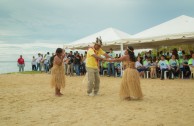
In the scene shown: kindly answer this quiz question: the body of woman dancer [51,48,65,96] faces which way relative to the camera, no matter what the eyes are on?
to the viewer's right

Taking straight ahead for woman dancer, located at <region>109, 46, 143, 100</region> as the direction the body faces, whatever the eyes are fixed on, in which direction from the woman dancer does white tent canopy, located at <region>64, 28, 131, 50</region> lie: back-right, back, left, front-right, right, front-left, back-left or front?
right

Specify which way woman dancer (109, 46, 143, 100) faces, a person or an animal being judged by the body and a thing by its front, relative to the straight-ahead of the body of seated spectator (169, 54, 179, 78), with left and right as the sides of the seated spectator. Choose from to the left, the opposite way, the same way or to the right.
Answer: to the right

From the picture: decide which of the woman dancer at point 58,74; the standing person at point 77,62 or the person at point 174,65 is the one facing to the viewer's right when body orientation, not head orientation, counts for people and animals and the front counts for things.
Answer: the woman dancer

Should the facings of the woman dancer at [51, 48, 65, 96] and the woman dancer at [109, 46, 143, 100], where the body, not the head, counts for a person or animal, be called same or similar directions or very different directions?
very different directions

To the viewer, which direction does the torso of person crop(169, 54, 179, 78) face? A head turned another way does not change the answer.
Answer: toward the camera

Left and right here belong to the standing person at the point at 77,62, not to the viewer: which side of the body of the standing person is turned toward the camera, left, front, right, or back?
front

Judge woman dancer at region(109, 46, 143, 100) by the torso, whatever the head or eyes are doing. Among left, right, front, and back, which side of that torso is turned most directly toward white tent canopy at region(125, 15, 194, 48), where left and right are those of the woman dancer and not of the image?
right

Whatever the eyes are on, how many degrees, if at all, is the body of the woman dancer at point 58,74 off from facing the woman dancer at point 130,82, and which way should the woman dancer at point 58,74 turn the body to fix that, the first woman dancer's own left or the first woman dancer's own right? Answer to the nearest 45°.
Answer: approximately 45° to the first woman dancer's own right

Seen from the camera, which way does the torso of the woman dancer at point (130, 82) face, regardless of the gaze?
to the viewer's left
